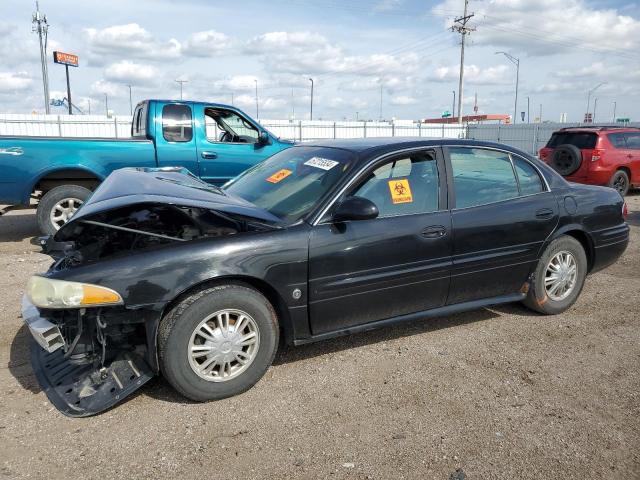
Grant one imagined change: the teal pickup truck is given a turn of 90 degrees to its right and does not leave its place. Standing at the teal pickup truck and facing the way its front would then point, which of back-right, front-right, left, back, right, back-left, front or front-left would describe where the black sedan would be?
front

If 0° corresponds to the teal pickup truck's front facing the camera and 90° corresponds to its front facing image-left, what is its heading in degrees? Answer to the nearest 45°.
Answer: approximately 270°

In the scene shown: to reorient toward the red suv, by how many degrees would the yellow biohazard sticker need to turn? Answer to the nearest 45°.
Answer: approximately 135° to its left

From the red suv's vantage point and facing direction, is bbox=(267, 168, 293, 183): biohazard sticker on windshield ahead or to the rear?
to the rear

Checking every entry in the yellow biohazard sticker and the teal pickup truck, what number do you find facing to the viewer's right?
1

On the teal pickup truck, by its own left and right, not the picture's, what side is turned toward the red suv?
front

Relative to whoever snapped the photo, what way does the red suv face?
facing away from the viewer and to the right of the viewer

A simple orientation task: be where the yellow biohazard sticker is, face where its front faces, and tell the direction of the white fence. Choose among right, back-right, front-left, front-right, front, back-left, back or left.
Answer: back

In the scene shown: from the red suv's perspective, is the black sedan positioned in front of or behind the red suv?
behind

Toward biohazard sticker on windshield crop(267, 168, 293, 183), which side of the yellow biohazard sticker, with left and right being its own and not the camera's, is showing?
right

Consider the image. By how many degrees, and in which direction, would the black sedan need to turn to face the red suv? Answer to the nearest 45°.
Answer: approximately 180°
